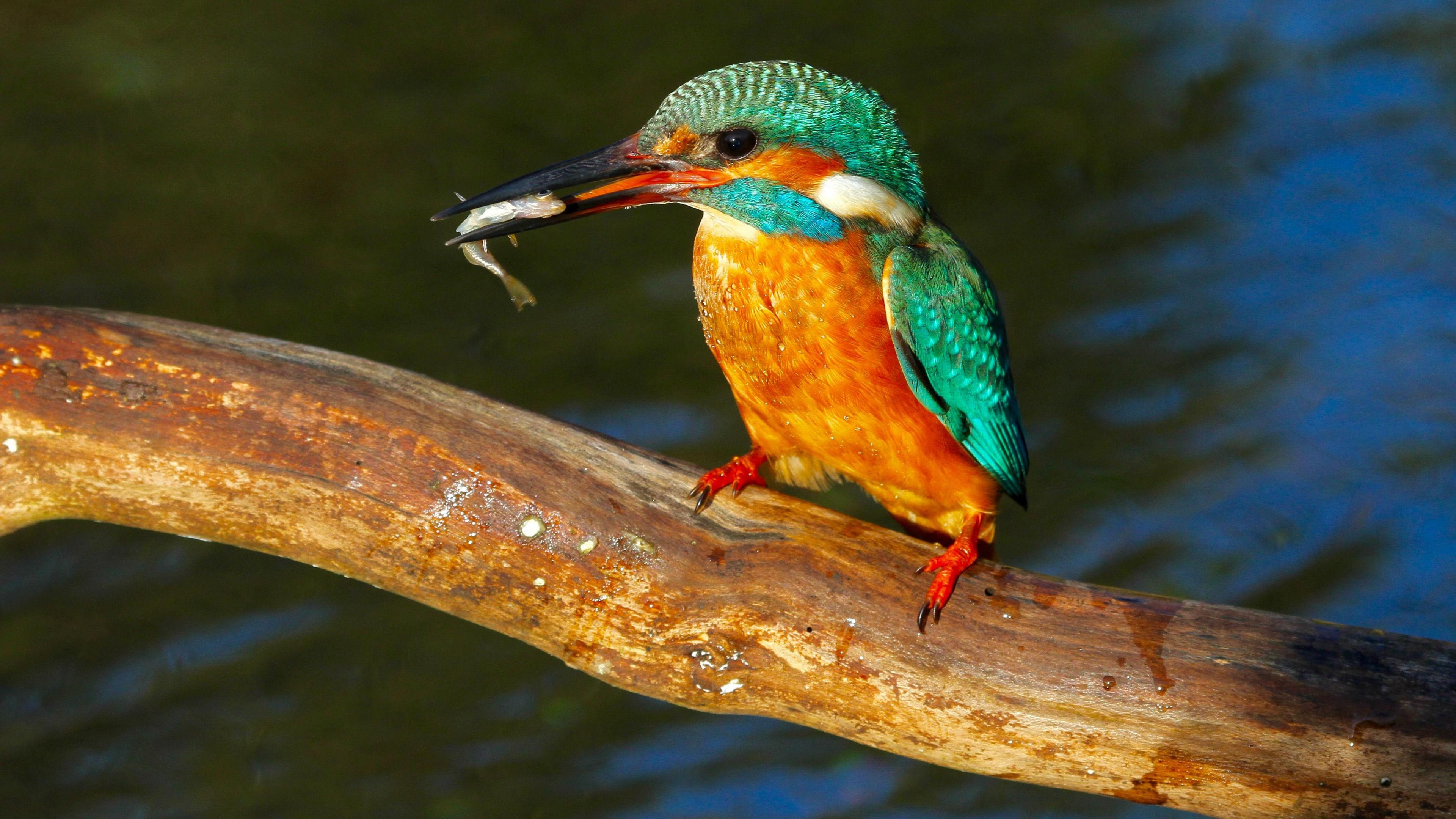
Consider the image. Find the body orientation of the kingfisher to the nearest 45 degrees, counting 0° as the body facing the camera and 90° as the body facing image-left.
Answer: approximately 45°
